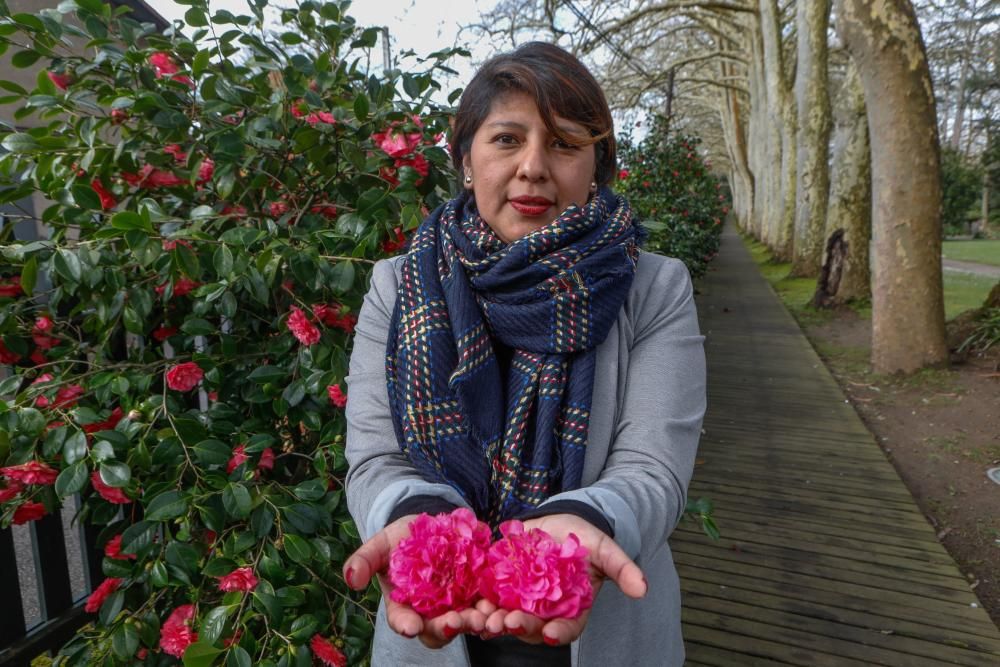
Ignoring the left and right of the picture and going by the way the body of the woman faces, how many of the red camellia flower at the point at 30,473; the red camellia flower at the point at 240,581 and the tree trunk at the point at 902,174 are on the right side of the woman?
2

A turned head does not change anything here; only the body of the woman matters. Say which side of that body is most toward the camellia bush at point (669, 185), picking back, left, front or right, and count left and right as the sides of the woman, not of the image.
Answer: back

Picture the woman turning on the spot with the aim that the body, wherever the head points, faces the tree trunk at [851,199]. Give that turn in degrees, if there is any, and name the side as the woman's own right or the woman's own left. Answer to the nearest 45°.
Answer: approximately 135° to the woman's own left

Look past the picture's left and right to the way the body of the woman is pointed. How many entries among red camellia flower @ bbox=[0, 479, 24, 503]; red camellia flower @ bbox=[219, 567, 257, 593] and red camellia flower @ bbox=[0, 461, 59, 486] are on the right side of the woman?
3

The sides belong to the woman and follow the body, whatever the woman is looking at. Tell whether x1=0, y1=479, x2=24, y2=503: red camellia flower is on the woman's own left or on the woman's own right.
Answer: on the woman's own right

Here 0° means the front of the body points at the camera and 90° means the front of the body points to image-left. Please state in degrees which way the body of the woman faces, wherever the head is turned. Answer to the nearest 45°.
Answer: approximately 0°

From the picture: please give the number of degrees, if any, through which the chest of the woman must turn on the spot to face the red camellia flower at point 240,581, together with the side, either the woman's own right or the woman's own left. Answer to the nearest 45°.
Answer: approximately 90° to the woman's own right

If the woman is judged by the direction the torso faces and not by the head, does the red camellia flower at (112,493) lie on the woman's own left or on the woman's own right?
on the woman's own right

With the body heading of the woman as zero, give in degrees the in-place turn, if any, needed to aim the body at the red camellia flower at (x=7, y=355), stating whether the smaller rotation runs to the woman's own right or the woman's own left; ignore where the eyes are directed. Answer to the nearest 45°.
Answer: approximately 90° to the woman's own right

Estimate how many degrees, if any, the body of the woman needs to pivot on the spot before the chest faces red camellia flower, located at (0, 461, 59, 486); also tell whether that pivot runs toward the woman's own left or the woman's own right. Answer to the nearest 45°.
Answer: approximately 90° to the woman's own right
